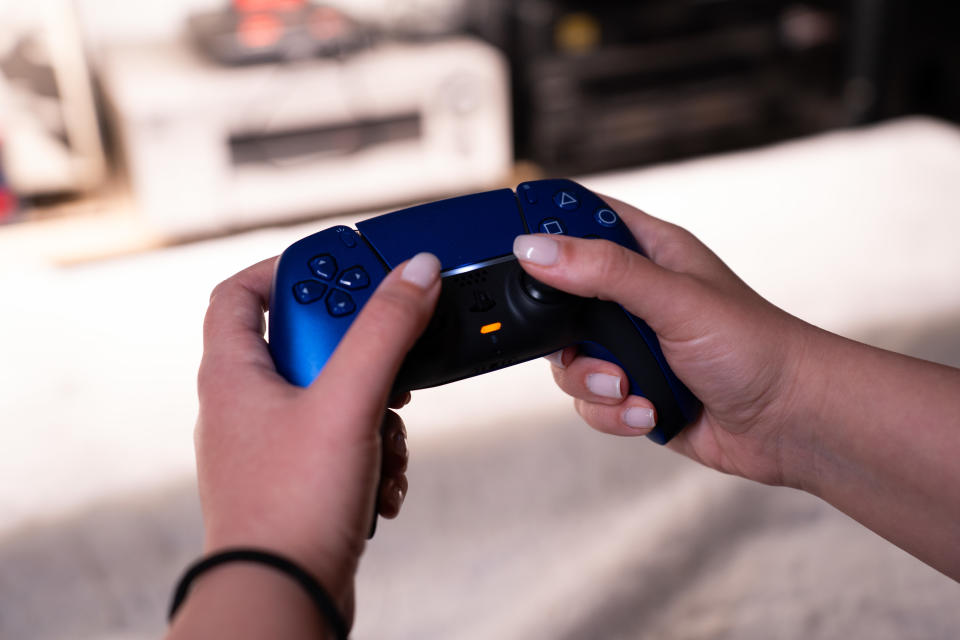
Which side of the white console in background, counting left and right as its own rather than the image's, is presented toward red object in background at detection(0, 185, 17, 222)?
right

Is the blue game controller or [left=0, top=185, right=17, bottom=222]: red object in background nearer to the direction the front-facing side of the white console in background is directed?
the blue game controller

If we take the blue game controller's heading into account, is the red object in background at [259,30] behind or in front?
behind

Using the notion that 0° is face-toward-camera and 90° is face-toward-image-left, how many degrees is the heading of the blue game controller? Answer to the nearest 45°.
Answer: approximately 0°

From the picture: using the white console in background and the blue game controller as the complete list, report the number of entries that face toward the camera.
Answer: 2

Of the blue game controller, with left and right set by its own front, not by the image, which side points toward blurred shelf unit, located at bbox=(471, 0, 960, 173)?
back

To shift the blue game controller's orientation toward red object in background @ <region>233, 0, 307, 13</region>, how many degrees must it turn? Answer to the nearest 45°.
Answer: approximately 180°

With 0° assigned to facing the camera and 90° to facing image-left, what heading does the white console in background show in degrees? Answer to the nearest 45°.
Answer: approximately 0°
